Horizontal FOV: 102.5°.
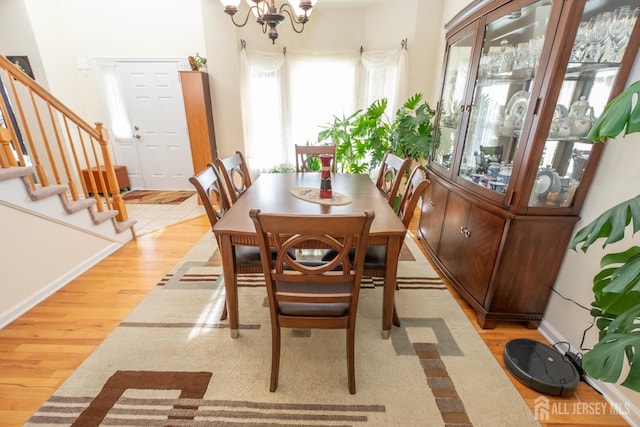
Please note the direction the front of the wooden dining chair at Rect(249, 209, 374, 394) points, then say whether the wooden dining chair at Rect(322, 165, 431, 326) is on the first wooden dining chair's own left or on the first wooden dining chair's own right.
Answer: on the first wooden dining chair's own right

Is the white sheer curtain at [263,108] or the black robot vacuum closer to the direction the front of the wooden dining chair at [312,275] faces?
the white sheer curtain

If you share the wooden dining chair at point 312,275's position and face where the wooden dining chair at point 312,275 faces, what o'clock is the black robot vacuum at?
The black robot vacuum is roughly at 3 o'clock from the wooden dining chair.

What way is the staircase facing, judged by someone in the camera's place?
facing away from the viewer and to the right of the viewer

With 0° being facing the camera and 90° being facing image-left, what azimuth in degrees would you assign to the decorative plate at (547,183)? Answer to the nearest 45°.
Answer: approximately 45°

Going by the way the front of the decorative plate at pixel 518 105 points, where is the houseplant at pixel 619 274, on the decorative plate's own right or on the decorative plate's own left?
on the decorative plate's own left

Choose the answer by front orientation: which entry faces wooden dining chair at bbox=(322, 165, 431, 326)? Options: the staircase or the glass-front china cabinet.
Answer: the glass-front china cabinet

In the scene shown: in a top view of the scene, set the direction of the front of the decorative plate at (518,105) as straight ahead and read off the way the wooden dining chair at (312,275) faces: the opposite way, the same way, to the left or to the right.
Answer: to the right

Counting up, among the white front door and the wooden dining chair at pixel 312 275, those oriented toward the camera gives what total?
1

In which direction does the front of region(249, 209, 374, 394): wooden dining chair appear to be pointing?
away from the camera

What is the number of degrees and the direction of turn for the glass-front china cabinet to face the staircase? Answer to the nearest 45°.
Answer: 0° — it already faces it

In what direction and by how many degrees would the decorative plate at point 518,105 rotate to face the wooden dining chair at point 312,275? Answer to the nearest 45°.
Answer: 0° — it already faces it

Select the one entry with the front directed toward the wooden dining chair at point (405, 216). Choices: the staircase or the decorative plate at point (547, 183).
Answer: the decorative plate
